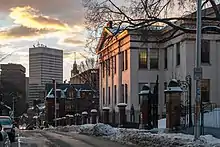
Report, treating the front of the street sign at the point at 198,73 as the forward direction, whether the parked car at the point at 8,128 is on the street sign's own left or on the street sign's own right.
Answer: on the street sign's own right

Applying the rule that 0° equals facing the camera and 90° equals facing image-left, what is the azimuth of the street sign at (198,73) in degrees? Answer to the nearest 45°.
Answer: approximately 0°
